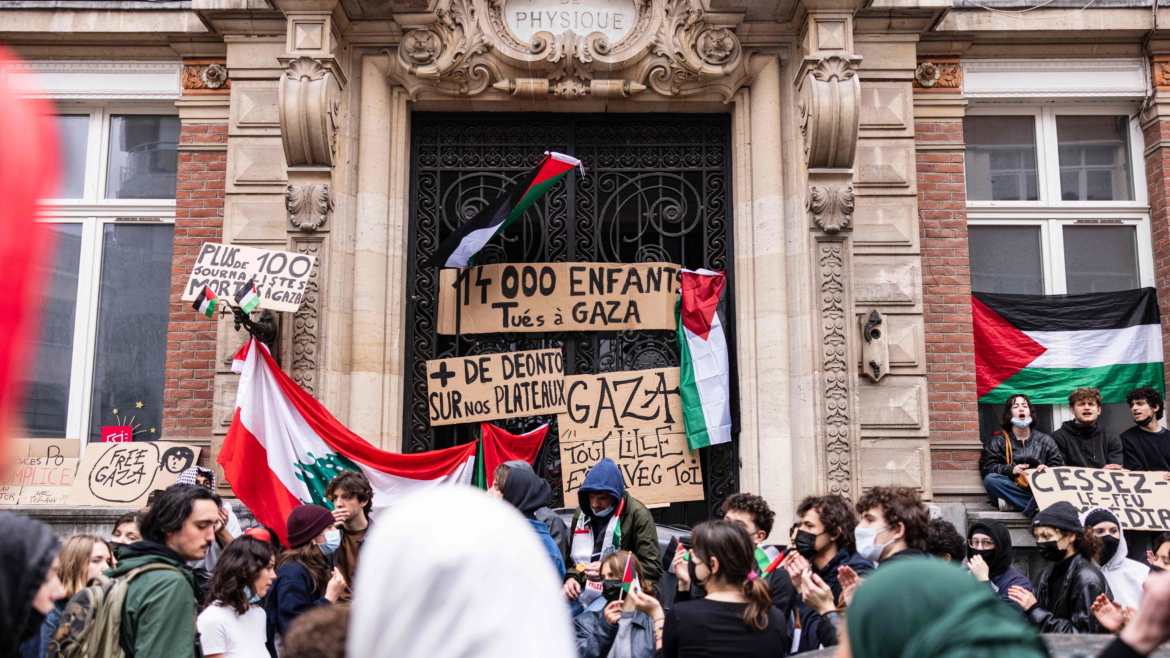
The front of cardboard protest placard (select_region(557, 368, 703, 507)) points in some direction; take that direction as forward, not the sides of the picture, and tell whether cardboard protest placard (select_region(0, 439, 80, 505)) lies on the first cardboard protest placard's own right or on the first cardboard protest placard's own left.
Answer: on the first cardboard protest placard's own right

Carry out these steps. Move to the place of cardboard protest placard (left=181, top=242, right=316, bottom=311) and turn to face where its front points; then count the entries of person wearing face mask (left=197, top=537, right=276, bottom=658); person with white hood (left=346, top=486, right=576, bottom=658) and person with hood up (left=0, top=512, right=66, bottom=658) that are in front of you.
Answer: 3

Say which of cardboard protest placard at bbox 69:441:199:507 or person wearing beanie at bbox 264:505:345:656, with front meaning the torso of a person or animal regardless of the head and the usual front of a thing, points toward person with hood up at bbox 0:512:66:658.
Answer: the cardboard protest placard

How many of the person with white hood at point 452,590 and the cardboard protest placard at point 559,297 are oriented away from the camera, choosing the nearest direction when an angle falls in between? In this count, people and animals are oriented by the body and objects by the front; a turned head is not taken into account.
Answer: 1

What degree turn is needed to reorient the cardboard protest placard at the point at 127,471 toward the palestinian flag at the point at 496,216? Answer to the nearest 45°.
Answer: approximately 45° to its left

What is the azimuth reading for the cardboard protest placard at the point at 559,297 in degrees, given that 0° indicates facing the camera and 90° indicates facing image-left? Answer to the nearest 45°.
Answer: approximately 0°

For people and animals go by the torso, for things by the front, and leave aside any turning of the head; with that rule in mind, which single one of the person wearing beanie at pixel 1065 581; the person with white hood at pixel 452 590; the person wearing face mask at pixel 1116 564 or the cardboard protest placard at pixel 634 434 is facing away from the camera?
the person with white hood

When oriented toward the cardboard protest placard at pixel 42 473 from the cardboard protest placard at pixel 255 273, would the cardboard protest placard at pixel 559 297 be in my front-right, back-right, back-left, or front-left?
back-right

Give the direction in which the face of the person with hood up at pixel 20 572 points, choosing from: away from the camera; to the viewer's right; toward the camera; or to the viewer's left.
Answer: to the viewer's right

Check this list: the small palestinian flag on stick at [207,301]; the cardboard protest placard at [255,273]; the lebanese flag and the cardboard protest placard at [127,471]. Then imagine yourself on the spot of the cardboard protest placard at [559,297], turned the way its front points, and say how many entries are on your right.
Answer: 4
